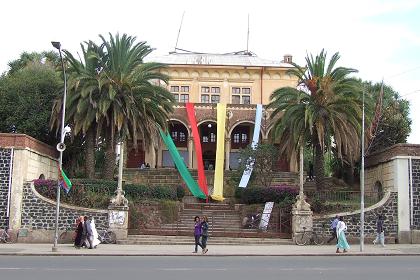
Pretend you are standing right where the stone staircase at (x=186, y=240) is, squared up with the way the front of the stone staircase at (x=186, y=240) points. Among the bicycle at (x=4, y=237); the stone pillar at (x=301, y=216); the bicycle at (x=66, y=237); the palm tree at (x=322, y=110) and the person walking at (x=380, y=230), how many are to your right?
2

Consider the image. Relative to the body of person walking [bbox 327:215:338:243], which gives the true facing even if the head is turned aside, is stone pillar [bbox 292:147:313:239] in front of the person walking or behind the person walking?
behind

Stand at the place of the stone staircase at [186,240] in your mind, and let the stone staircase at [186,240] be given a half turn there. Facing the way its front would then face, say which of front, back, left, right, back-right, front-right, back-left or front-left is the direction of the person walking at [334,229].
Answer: right

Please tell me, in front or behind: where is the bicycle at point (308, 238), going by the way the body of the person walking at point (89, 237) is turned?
behind

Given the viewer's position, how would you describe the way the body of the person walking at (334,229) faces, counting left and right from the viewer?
facing to the right of the viewer

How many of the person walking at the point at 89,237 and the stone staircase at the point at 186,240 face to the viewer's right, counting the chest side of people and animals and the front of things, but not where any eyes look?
0

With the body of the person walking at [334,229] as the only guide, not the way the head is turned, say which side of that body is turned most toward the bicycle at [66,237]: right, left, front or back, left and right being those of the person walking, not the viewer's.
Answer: back

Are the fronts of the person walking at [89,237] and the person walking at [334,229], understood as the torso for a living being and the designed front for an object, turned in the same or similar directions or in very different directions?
very different directions

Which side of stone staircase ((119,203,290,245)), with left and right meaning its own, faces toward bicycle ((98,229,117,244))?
right
